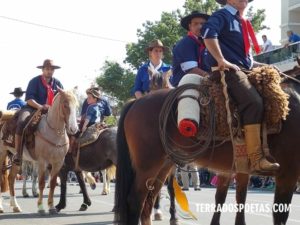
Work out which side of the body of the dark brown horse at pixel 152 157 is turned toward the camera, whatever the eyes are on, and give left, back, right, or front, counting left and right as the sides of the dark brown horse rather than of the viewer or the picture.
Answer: right

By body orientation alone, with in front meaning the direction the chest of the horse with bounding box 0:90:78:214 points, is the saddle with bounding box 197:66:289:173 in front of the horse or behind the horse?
in front

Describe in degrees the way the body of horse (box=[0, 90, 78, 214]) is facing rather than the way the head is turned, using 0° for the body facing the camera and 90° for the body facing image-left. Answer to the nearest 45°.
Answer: approximately 315°

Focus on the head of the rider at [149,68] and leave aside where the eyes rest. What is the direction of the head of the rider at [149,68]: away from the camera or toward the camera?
toward the camera

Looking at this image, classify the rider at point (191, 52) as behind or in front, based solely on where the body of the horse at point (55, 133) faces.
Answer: in front

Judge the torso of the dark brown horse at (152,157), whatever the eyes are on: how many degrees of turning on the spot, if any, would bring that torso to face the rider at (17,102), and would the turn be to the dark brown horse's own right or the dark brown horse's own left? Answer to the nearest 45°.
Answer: approximately 135° to the dark brown horse's own left

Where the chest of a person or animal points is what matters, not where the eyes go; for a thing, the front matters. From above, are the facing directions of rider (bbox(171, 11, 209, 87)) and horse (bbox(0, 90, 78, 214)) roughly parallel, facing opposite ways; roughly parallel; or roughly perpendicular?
roughly parallel

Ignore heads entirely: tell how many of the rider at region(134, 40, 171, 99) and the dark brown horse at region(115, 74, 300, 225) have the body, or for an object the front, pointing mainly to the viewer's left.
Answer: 0

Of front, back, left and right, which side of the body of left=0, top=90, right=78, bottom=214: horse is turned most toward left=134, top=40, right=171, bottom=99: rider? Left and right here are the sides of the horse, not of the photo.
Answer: front

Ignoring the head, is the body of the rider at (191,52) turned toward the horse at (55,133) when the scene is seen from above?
no

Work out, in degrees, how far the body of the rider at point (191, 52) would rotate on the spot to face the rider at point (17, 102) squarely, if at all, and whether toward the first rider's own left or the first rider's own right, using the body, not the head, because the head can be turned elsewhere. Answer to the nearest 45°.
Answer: approximately 180°
